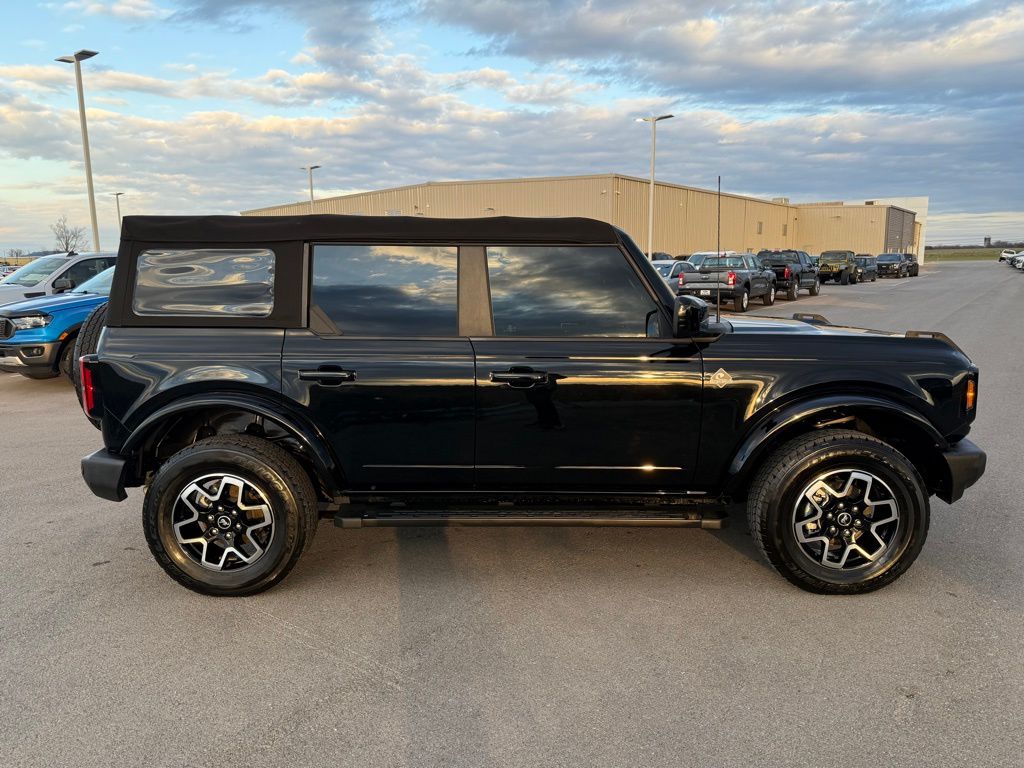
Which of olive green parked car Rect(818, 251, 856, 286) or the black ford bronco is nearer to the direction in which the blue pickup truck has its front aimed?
the black ford bronco

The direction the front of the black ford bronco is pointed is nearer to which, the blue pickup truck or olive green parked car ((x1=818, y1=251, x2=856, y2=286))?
the olive green parked car

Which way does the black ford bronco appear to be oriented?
to the viewer's right

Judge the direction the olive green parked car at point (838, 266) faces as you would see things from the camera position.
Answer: facing the viewer and to the left of the viewer

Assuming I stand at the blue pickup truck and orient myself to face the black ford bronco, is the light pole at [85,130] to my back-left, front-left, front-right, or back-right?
back-left

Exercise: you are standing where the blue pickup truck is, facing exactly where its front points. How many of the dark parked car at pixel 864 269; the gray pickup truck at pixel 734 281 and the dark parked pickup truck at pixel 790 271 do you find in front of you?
0

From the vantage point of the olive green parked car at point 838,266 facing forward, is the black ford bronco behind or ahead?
ahead

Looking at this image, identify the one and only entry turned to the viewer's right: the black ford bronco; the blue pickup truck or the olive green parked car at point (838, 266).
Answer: the black ford bronco

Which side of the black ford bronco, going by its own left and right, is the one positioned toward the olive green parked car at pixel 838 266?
left

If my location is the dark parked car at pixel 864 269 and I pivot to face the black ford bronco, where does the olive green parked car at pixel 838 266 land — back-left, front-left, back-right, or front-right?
front-right

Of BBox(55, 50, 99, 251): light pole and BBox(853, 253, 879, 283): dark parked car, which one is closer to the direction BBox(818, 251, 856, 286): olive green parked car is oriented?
the light pole

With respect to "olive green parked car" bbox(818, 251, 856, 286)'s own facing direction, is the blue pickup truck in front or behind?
in front

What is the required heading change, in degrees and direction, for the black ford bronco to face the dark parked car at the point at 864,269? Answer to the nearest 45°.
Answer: approximately 45° to its left

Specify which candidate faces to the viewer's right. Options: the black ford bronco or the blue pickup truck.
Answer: the black ford bronco

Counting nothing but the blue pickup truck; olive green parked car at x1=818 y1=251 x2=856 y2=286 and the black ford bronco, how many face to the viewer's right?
1

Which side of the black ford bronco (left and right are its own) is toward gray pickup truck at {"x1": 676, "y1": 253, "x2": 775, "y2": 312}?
left

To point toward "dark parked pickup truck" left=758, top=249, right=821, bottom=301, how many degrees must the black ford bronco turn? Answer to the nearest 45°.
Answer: approximately 90° to its left
